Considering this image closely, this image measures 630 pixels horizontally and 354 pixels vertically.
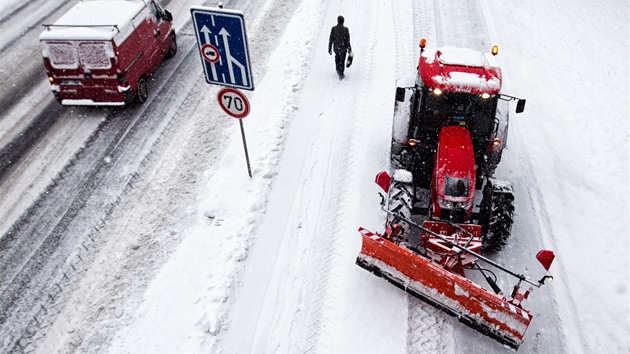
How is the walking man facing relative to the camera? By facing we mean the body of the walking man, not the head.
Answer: away from the camera

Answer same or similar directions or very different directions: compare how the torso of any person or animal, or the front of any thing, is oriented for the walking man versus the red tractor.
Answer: very different directions

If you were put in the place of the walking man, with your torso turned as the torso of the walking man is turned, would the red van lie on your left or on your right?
on your left

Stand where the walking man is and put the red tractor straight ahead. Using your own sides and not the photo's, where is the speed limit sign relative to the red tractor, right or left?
right

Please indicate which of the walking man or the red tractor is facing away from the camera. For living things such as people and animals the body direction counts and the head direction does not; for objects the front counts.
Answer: the walking man

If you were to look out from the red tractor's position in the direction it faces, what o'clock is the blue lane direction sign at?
The blue lane direction sign is roughly at 3 o'clock from the red tractor.

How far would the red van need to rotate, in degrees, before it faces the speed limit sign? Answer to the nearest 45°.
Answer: approximately 90° to its right

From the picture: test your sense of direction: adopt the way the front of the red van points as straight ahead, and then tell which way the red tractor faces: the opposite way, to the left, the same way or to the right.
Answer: the opposite way

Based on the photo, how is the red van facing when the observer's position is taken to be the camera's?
facing away from the viewer and to the right of the viewer

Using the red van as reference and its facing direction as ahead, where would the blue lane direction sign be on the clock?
The blue lane direction sign is roughly at 4 o'clock from the red van.

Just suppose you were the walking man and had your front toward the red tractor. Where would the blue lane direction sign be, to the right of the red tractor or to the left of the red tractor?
right
